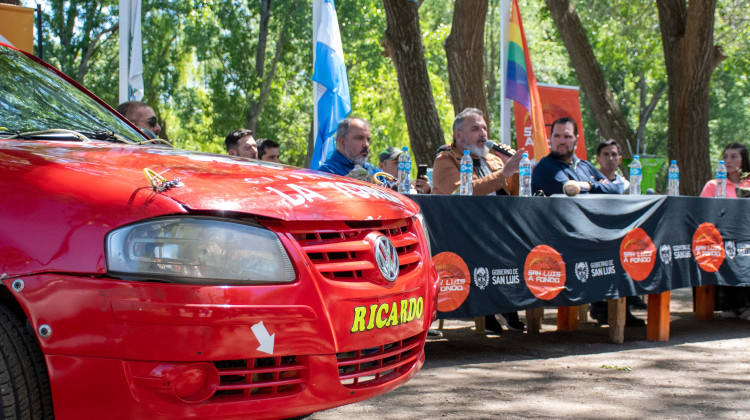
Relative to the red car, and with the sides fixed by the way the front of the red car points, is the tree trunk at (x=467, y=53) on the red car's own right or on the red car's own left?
on the red car's own left

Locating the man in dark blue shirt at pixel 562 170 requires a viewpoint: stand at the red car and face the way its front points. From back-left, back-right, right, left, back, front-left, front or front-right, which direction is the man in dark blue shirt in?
left

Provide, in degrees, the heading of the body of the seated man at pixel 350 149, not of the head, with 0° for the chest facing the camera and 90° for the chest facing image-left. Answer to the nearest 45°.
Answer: approximately 315°

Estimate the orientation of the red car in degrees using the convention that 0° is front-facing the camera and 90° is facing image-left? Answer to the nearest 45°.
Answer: approximately 315°

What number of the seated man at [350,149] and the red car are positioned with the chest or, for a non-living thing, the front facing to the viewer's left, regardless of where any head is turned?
0

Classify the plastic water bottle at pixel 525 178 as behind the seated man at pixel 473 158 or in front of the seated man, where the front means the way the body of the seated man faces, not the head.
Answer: in front

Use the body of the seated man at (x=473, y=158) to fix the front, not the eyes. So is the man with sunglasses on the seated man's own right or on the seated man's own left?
on the seated man's own right

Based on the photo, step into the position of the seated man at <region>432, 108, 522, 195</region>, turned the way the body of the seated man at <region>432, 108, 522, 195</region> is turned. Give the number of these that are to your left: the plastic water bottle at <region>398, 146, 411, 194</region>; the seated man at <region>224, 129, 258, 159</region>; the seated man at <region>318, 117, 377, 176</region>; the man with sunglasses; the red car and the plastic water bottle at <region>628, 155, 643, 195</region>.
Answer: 1

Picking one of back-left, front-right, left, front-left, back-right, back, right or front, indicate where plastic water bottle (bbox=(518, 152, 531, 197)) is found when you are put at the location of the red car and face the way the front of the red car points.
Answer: left

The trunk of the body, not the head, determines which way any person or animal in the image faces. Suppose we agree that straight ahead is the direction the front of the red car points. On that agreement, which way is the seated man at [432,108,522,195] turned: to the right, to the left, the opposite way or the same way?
the same way

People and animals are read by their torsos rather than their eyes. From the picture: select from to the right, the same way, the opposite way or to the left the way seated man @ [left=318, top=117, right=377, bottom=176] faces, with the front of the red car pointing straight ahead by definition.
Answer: the same way

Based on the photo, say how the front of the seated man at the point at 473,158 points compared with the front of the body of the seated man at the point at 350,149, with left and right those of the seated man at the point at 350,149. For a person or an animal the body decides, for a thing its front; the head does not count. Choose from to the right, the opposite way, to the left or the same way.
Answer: the same way

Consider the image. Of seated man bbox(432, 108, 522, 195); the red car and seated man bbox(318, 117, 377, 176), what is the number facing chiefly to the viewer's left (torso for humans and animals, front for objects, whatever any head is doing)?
0

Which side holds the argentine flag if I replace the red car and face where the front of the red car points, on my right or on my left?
on my left

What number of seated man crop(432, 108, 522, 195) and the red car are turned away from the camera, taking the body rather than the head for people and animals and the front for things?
0

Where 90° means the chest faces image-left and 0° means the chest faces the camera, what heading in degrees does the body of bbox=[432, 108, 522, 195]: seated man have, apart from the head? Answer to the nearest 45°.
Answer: approximately 315°

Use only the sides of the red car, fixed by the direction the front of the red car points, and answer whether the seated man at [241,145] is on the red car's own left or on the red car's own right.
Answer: on the red car's own left
